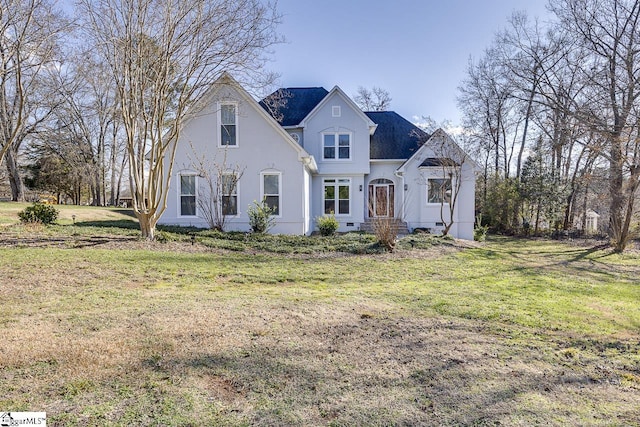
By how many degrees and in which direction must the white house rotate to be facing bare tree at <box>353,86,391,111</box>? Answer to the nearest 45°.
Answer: approximately 180°

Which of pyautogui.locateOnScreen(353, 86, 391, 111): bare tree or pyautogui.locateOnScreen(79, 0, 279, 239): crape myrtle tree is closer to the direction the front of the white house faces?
the crape myrtle tree

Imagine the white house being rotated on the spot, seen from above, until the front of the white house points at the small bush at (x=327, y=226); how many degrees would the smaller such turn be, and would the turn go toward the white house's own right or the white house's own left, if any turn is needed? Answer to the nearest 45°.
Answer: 0° — it already faces it

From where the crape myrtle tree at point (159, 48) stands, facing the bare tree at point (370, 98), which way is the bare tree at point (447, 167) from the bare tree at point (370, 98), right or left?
right

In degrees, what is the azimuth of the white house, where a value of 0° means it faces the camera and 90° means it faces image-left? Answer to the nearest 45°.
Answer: approximately 0°

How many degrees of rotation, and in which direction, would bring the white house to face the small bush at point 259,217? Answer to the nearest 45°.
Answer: approximately 45° to its right

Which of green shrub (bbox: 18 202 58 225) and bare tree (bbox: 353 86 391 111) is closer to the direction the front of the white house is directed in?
the green shrub

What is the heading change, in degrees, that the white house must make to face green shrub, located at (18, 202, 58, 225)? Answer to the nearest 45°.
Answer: approximately 45° to its right

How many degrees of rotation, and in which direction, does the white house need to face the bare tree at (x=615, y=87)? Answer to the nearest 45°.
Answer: approximately 45° to its left

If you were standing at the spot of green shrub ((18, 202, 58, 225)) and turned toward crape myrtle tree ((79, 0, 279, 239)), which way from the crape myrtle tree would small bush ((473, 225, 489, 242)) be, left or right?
left
